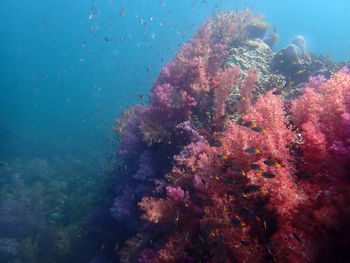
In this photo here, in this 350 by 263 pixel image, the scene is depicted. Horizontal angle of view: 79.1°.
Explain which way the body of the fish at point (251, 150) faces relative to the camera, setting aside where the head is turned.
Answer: to the viewer's left
